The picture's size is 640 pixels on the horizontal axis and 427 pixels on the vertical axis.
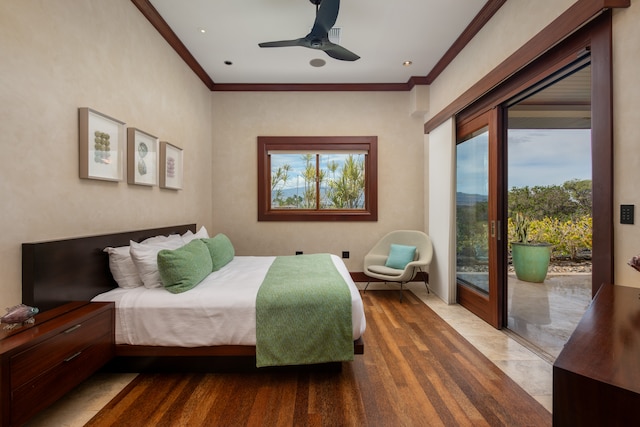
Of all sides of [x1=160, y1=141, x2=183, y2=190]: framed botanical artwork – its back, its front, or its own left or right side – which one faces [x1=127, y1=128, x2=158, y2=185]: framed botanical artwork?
right

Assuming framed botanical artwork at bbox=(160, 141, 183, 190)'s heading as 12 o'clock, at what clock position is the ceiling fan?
The ceiling fan is roughly at 12 o'clock from the framed botanical artwork.

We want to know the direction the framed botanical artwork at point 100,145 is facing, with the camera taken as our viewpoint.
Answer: facing the viewer and to the right of the viewer

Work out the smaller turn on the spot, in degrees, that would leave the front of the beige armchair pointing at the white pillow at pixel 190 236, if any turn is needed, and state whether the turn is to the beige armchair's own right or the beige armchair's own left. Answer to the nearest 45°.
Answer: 0° — it already faces it

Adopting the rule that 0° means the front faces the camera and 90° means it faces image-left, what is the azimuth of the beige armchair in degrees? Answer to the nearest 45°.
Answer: approximately 45°

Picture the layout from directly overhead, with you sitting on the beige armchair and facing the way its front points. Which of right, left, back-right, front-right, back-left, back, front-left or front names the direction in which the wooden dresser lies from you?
front-left

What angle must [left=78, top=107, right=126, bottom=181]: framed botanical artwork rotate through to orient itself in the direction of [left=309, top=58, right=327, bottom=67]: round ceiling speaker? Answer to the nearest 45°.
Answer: approximately 45° to its left

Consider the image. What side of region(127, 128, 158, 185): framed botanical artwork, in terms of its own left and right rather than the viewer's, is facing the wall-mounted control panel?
front

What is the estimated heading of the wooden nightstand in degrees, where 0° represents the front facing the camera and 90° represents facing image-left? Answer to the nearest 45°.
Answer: approximately 315°

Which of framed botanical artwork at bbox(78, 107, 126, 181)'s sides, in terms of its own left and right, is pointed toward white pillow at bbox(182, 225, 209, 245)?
left
